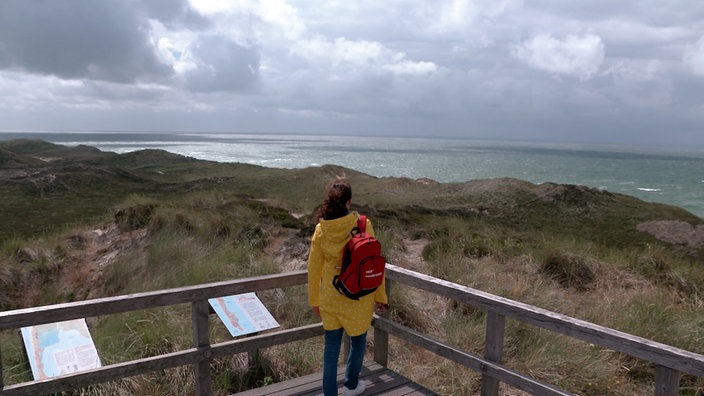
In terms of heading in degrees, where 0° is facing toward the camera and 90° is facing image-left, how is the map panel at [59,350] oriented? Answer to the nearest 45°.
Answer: approximately 0°

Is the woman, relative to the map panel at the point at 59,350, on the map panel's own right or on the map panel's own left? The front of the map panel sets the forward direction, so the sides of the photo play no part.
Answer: on the map panel's own left

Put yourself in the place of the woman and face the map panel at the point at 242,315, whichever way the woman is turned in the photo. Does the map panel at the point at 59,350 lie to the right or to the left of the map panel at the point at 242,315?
left

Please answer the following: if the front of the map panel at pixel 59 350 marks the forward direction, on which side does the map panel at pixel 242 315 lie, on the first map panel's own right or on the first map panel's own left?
on the first map panel's own left
